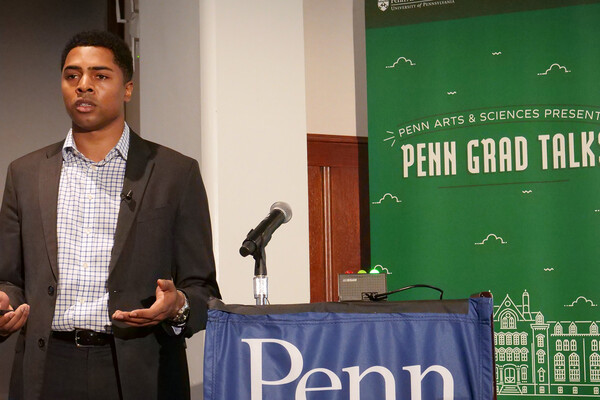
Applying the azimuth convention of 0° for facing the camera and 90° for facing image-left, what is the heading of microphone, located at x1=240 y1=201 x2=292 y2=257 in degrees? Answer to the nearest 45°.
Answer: approximately 270°

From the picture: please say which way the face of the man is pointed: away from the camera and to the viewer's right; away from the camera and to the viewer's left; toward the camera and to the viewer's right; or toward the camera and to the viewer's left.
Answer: toward the camera and to the viewer's left
